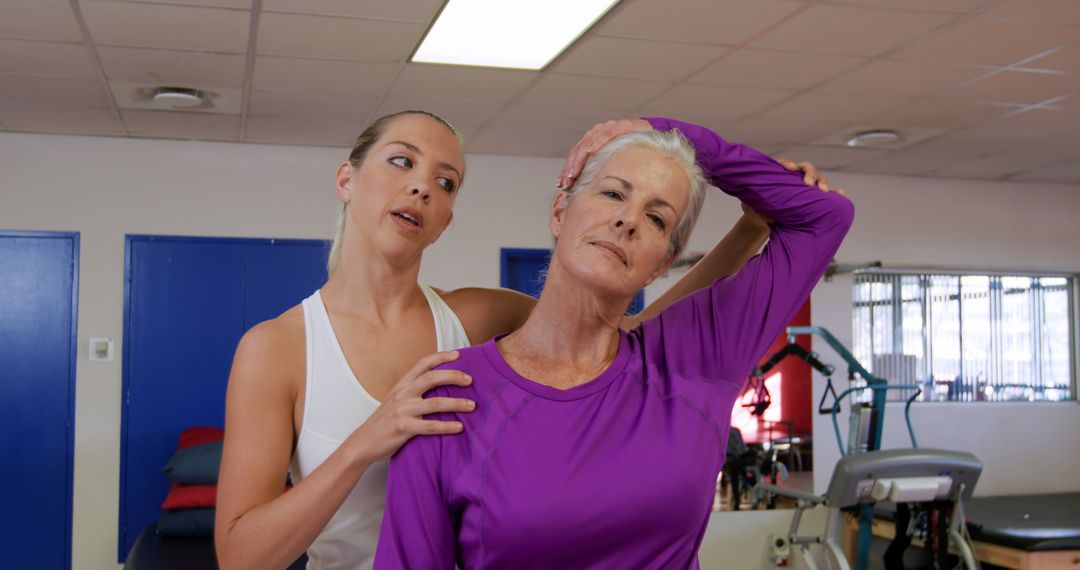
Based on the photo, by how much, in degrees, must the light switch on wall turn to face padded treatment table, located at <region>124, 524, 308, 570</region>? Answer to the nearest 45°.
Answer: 0° — it already faces it

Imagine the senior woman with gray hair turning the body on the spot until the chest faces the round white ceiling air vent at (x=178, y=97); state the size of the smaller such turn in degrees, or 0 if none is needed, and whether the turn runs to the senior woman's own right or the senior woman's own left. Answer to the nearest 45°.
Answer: approximately 135° to the senior woman's own right

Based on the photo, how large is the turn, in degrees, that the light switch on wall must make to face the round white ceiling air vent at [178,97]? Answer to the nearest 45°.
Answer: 0° — it already faces it

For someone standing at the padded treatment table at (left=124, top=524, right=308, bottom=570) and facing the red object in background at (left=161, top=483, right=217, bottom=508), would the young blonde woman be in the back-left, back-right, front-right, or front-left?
back-right

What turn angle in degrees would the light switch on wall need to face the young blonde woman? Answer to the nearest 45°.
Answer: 0° — it already faces them

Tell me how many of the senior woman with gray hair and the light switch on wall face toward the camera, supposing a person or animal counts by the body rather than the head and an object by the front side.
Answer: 2

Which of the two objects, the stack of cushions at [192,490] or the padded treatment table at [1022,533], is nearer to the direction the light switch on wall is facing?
the stack of cushions

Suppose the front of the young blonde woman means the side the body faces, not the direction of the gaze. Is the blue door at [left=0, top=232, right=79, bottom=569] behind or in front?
behind

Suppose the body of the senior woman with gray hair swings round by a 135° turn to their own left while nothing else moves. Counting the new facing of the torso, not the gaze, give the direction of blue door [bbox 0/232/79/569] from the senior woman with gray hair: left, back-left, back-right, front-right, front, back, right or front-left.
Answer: left

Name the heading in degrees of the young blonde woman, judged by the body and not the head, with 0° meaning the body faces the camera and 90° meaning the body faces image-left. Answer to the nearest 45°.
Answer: approximately 315°

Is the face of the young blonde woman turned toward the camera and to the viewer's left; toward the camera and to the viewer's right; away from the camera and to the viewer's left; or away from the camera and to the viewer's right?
toward the camera and to the viewer's right

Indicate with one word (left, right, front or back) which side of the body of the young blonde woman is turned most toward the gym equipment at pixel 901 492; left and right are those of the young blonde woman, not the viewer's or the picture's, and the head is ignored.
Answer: left

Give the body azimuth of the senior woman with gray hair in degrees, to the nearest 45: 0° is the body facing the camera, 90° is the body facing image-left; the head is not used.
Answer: approximately 0°
